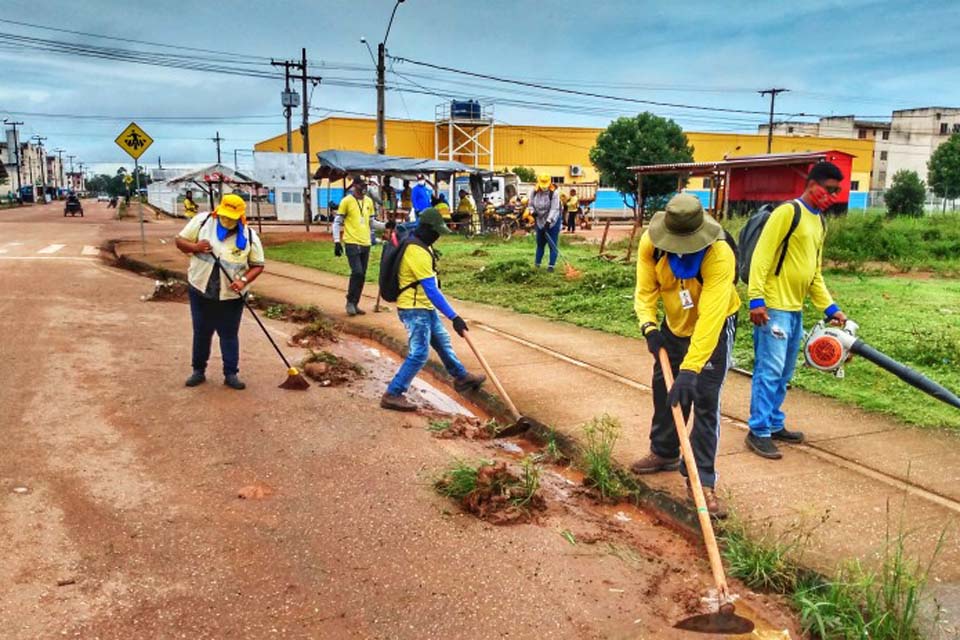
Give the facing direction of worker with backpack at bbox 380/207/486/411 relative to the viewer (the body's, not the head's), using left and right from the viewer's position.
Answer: facing to the right of the viewer

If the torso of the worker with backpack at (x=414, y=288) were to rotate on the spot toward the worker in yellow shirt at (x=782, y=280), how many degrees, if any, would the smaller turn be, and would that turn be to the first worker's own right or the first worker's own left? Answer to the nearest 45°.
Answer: approximately 45° to the first worker's own right

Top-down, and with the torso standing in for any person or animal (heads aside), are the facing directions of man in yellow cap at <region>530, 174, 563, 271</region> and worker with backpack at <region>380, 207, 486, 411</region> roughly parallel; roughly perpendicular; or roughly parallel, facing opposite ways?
roughly perpendicular

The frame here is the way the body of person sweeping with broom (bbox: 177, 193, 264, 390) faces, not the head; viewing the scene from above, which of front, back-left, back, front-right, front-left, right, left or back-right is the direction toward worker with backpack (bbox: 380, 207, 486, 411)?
front-left

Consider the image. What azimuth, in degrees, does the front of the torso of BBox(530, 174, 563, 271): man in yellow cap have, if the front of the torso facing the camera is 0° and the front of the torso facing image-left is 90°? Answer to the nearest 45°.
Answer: approximately 0°

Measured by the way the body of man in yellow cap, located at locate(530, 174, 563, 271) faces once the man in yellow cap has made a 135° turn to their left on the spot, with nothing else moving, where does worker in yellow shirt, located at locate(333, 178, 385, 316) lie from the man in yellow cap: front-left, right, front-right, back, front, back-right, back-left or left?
back

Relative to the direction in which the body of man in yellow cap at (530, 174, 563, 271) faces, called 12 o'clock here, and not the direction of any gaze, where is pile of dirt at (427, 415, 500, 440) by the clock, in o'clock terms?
The pile of dirt is roughly at 12 o'clock from the man in yellow cap.

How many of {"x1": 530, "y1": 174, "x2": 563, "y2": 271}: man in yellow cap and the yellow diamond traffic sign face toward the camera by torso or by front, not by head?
2

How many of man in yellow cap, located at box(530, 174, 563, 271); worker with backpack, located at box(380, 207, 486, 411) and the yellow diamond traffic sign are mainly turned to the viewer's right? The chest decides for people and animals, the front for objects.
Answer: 1

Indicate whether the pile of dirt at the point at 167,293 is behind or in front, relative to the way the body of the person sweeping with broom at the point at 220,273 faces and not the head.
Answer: behind

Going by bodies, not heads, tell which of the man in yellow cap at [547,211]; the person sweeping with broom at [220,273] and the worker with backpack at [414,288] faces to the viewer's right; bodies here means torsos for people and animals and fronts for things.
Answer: the worker with backpack
